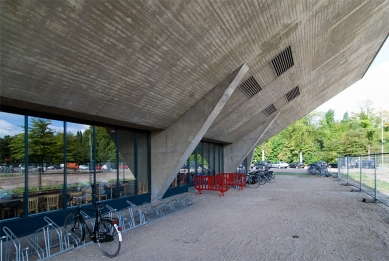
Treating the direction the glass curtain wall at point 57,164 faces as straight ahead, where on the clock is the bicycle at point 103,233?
The bicycle is roughly at 1 o'clock from the glass curtain wall.

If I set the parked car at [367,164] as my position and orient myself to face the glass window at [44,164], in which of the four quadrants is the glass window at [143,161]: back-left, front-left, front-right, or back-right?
front-right

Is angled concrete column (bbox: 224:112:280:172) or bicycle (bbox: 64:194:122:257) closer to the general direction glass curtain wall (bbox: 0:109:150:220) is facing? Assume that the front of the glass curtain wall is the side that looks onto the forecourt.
the bicycle

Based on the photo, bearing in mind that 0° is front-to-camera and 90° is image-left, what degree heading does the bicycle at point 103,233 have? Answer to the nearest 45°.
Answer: approximately 135°

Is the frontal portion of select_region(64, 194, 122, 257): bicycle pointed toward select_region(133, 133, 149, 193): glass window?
no

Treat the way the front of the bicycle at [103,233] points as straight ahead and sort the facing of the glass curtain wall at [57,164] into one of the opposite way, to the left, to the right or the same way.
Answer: the opposite way

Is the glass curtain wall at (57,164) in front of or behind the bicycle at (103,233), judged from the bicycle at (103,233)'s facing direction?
in front

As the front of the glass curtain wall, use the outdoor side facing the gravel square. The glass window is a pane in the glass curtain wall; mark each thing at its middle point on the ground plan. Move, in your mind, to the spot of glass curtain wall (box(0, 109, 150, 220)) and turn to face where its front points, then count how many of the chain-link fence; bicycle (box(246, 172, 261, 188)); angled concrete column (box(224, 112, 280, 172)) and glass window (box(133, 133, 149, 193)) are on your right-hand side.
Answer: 0

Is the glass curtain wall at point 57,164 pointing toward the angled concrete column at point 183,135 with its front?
no

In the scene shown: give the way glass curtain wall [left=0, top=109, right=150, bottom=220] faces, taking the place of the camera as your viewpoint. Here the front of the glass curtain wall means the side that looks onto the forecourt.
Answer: facing the viewer and to the right of the viewer

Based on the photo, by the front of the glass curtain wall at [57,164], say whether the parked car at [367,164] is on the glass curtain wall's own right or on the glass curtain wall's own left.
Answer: on the glass curtain wall's own left

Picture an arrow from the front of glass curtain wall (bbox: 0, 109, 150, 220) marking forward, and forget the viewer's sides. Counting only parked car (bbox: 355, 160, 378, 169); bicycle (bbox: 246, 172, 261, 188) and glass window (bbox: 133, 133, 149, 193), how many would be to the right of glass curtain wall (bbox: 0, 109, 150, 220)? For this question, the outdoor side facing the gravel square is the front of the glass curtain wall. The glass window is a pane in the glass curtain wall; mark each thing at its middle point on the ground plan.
0

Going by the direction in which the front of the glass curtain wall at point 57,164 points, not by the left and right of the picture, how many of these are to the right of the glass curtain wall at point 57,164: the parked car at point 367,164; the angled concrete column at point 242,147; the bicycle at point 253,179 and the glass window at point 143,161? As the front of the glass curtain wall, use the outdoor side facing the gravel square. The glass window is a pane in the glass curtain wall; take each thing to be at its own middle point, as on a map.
0

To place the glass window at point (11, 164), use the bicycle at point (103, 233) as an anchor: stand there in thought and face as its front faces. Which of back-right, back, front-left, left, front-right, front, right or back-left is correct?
front
